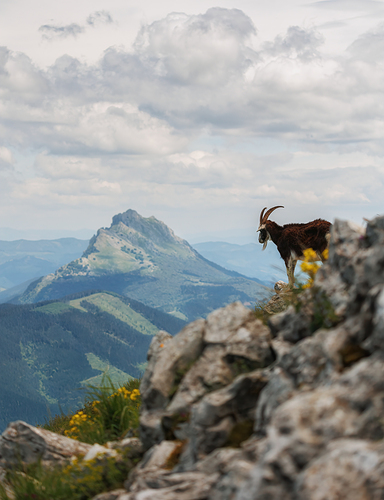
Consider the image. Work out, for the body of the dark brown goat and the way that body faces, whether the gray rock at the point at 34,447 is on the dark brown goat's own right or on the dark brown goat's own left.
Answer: on the dark brown goat's own left

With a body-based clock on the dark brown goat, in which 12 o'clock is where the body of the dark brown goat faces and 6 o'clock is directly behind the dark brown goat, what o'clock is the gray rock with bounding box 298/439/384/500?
The gray rock is roughly at 9 o'clock from the dark brown goat.

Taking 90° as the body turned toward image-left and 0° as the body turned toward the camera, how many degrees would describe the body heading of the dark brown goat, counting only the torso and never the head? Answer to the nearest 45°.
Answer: approximately 90°

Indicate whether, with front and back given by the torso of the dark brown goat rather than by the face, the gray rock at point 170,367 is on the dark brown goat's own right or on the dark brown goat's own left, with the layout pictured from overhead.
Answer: on the dark brown goat's own left

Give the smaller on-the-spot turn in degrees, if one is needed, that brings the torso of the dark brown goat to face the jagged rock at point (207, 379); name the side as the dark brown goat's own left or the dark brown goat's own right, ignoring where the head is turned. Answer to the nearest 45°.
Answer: approximately 90° to the dark brown goat's own left
